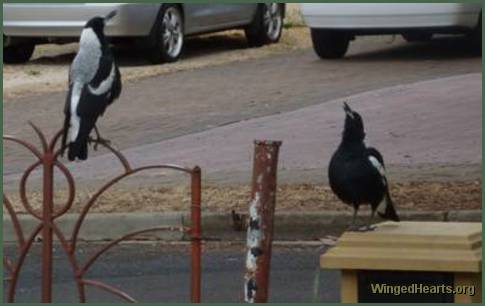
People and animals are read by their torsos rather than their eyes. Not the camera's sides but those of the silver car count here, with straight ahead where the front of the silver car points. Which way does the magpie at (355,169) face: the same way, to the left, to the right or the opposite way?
the opposite way

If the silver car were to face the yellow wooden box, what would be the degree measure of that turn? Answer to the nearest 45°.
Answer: approximately 135° to its right

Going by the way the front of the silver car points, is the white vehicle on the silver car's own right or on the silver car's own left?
on the silver car's own right

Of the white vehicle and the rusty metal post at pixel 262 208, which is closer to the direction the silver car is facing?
the white vehicle

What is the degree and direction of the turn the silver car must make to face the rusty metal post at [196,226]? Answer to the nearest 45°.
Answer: approximately 135° to its right

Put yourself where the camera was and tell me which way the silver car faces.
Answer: facing away from the viewer and to the right of the viewer

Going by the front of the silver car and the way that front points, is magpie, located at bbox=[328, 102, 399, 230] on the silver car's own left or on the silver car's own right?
on the silver car's own right

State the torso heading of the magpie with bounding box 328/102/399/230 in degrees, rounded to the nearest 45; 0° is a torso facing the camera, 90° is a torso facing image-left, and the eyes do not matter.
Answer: approximately 45°

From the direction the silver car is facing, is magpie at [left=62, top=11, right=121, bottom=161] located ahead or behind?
behind

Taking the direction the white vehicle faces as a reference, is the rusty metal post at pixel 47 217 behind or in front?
behind

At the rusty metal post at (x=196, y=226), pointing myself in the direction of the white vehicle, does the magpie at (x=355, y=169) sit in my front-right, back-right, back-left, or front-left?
front-right

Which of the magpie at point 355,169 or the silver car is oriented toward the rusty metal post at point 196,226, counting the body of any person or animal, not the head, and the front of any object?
the magpie

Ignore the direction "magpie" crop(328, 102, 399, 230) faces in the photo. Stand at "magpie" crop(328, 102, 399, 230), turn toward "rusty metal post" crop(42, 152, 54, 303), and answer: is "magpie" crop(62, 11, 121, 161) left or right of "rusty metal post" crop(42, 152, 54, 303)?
right
